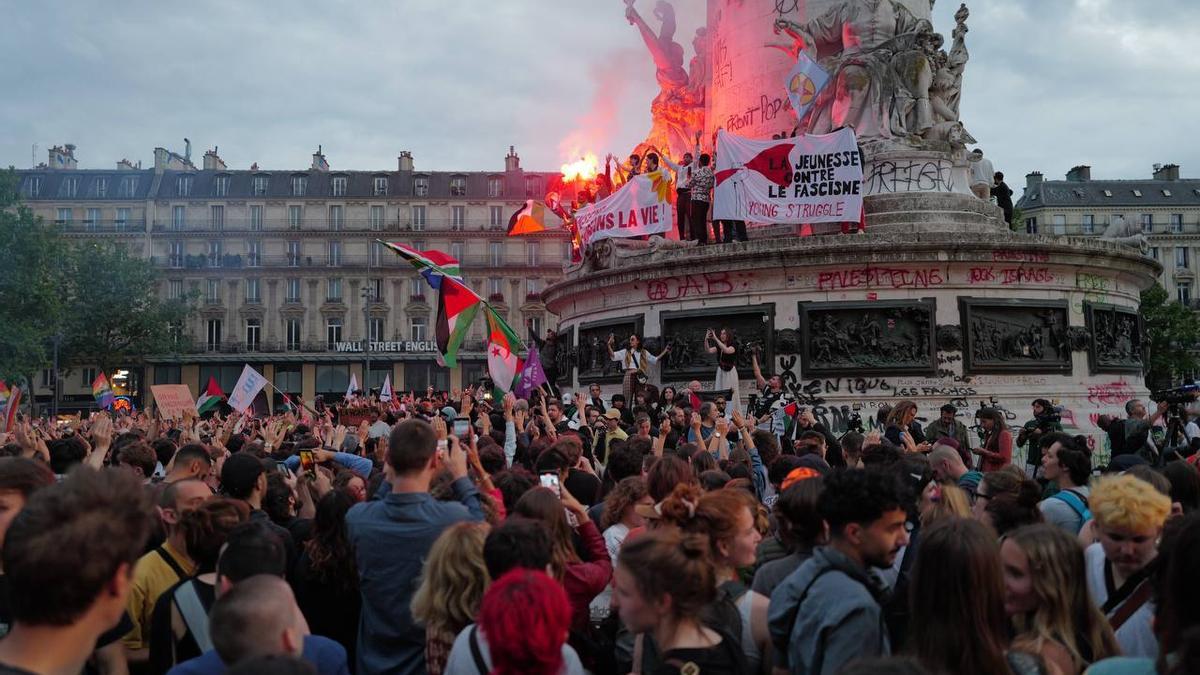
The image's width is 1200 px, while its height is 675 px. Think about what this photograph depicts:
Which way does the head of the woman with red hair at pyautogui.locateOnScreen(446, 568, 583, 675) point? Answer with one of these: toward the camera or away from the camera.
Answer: away from the camera

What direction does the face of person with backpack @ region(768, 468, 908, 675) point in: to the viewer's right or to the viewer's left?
to the viewer's right

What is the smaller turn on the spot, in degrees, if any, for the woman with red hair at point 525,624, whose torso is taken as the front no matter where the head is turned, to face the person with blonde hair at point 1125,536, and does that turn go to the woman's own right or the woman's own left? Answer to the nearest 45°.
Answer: approximately 90° to the woman's own right

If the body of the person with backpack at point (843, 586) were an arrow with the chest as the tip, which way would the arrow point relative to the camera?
to the viewer's right

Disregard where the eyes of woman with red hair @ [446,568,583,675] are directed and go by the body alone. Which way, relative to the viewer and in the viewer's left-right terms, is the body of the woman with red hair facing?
facing away from the viewer
